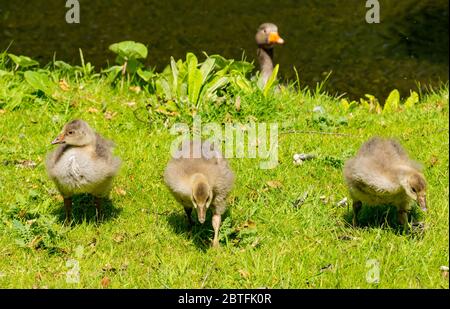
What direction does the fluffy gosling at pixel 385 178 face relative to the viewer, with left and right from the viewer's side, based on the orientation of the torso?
facing the viewer and to the right of the viewer

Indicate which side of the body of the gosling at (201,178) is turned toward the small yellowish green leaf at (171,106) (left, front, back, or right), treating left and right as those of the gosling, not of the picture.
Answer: back

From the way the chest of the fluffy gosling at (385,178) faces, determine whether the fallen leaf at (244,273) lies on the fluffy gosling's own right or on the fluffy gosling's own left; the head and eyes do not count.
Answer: on the fluffy gosling's own right

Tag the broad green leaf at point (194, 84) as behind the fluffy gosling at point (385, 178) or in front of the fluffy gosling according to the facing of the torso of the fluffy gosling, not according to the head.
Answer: behind

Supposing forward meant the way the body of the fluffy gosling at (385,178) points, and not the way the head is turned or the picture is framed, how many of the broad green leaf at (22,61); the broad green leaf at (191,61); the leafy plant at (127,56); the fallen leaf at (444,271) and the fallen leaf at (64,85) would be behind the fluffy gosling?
4

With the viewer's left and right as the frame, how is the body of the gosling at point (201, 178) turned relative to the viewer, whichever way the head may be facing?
facing the viewer

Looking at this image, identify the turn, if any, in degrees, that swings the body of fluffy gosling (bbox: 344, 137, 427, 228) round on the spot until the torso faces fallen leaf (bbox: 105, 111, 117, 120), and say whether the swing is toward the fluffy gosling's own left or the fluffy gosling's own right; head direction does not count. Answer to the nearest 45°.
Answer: approximately 180°

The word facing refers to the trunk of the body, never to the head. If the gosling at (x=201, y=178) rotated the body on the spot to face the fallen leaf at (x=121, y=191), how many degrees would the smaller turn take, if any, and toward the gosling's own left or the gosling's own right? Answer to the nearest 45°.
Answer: approximately 135° to the gosling's own right
